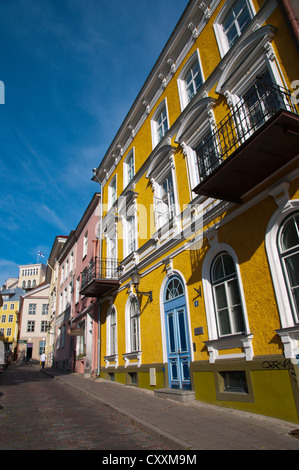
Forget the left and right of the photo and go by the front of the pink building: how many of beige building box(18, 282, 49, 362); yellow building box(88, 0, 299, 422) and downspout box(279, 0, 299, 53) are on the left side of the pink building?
2

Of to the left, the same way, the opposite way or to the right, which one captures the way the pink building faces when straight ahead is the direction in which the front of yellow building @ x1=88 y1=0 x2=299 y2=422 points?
the same way

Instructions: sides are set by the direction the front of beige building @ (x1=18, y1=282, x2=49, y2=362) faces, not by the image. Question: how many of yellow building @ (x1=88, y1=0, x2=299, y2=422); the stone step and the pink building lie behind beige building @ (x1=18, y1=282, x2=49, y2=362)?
0

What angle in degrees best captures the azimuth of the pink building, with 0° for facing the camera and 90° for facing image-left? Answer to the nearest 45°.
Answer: approximately 90°

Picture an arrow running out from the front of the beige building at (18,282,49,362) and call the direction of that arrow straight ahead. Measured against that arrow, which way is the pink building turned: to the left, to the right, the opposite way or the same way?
to the right

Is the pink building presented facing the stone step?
no

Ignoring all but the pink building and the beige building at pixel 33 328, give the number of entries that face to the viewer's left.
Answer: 1

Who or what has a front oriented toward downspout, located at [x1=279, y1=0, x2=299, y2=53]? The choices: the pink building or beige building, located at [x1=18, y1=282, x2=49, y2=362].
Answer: the beige building

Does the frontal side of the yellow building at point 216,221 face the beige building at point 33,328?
no

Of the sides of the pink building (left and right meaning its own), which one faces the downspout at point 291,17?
left

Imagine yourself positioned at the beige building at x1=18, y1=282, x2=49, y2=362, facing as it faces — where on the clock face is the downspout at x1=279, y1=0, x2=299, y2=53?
The downspout is roughly at 12 o'clock from the beige building.

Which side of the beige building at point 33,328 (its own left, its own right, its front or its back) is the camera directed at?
front

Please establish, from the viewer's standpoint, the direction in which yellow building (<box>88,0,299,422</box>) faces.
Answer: facing the viewer and to the left of the viewer

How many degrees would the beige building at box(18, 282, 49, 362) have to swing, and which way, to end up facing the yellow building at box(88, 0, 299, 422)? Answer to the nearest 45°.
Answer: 0° — it already faces it

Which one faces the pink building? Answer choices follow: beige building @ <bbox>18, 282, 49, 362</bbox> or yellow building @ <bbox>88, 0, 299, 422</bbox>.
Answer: the beige building

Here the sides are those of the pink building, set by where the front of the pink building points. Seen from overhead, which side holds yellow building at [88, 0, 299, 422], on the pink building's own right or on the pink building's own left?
on the pink building's own left

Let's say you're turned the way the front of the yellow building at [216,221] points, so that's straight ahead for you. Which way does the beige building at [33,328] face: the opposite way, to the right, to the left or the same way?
to the left
